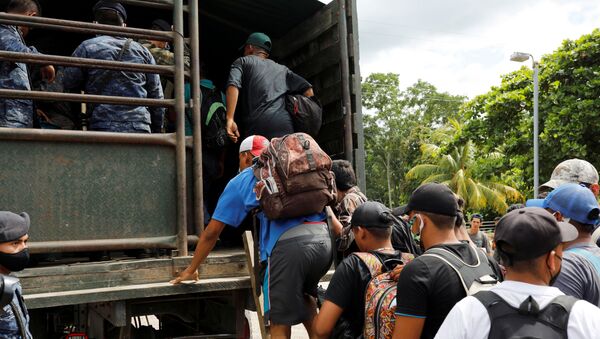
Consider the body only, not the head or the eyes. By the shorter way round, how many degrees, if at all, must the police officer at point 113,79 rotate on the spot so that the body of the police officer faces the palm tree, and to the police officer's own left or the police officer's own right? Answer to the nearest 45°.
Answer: approximately 45° to the police officer's own right

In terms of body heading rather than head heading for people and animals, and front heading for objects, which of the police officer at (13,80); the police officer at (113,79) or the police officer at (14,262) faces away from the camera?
the police officer at (113,79)

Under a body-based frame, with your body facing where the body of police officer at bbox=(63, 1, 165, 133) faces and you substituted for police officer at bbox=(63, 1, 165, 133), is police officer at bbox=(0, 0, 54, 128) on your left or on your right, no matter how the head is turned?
on your left

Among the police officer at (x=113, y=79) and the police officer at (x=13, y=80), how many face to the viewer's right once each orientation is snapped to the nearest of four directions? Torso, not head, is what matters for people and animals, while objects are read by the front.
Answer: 1

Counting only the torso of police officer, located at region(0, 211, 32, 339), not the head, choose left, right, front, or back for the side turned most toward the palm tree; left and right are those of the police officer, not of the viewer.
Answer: left

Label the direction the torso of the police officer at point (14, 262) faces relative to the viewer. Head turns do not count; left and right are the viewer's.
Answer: facing the viewer and to the right of the viewer

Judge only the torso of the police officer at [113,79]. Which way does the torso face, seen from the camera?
away from the camera

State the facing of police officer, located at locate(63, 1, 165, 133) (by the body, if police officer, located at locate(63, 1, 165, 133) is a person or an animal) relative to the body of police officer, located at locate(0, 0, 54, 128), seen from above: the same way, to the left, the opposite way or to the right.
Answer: to the left

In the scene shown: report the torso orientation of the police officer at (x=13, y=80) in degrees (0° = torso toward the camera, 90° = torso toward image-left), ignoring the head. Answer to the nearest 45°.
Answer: approximately 270°

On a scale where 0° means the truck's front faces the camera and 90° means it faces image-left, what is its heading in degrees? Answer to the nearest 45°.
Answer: approximately 135°

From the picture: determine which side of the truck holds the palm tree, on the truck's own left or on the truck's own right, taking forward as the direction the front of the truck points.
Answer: on the truck's own right
